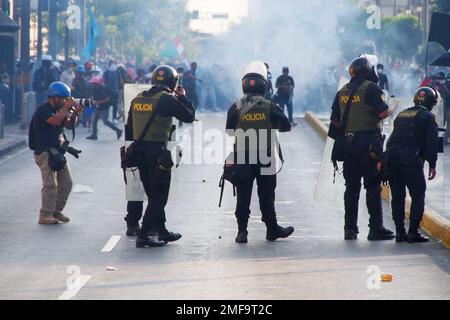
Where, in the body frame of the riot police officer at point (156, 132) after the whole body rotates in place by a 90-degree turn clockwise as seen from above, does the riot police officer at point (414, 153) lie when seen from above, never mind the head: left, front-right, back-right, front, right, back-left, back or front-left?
front-left

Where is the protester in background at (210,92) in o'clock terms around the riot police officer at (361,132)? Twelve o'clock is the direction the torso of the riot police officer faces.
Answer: The protester in background is roughly at 10 o'clock from the riot police officer.

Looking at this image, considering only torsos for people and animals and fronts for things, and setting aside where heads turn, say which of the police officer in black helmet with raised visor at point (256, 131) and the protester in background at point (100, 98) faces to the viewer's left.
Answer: the protester in background

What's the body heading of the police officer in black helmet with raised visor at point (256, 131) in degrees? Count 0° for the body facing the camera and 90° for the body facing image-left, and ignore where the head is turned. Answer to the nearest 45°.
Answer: approximately 180°

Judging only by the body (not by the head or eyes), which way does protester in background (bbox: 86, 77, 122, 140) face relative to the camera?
to the viewer's left

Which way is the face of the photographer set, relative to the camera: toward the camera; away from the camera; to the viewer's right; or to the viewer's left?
to the viewer's right

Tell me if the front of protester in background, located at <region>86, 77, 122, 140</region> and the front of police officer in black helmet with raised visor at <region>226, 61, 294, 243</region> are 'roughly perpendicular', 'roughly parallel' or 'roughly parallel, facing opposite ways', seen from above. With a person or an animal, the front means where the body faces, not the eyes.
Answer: roughly perpendicular

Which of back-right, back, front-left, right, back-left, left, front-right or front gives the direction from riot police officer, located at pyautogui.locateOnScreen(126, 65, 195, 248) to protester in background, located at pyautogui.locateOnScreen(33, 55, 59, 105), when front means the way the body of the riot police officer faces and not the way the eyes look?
front-left

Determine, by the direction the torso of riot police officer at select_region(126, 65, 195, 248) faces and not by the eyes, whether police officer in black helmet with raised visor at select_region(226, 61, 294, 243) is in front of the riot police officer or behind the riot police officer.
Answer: in front

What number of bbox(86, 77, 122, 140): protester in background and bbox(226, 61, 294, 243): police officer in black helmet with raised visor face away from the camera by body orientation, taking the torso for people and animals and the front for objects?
1

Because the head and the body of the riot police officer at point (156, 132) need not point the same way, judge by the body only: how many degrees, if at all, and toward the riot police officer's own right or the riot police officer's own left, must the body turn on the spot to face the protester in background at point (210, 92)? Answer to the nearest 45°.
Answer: approximately 45° to the riot police officer's own left

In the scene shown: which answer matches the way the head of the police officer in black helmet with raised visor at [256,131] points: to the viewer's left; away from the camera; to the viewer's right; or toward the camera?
away from the camera

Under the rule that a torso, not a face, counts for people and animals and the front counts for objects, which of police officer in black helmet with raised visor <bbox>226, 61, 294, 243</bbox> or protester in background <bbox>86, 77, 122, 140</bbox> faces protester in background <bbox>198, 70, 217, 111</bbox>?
the police officer in black helmet with raised visor
